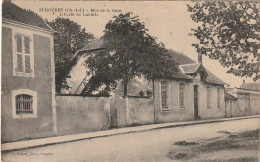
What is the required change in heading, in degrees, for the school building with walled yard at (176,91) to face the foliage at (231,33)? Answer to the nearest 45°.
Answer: approximately 45° to its right
